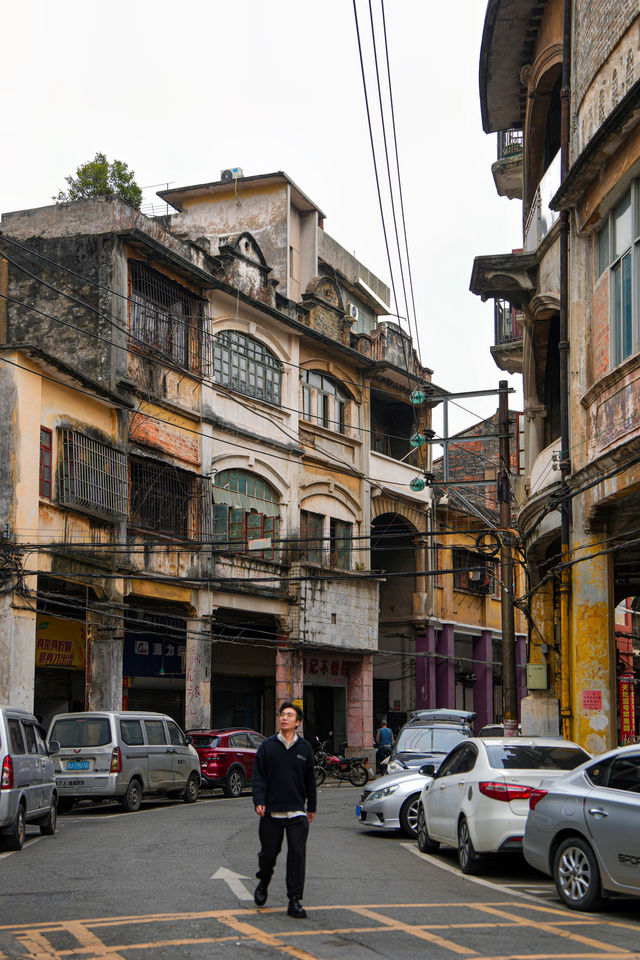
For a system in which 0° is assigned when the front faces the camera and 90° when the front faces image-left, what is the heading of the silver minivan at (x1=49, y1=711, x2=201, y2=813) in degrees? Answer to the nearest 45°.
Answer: approximately 225°

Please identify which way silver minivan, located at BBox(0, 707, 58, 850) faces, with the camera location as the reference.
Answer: facing away from the viewer and to the right of the viewer

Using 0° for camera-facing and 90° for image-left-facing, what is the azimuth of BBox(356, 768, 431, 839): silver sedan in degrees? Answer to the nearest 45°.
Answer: approximately 45°

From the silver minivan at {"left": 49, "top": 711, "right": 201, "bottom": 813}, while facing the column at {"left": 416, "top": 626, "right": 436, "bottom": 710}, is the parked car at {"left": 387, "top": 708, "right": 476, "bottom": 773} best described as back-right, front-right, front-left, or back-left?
front-right

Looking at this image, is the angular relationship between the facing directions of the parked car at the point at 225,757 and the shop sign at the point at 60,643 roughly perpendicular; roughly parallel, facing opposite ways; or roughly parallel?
roughly perpendicular

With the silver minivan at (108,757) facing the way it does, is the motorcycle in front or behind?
in front

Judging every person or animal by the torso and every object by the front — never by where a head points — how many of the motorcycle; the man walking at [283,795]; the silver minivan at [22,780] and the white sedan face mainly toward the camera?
1

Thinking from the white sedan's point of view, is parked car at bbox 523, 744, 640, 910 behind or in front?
behind

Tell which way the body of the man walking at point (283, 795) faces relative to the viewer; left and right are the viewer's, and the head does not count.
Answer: facing the viewer

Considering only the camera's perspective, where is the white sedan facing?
facing away from the viewer and to the left of the viewer

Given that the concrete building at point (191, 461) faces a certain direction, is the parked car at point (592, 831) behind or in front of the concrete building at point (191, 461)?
in front
